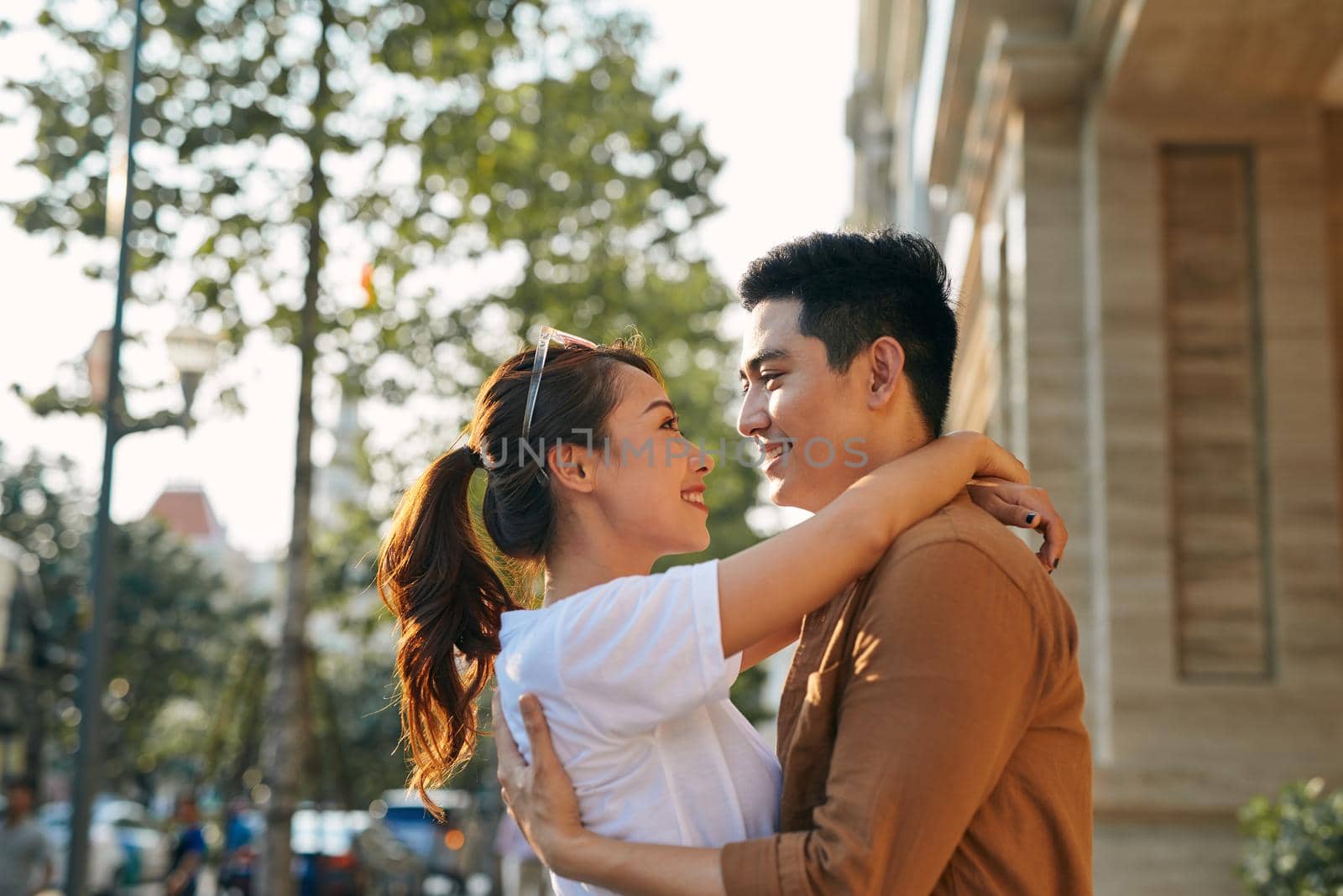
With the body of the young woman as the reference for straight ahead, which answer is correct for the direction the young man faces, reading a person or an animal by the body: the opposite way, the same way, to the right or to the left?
the opposite way

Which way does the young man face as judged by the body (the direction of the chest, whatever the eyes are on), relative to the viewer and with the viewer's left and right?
facing to the left of the viewer

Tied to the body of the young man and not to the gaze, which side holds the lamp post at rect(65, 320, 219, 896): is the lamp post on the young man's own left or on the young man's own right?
on the young man's own right

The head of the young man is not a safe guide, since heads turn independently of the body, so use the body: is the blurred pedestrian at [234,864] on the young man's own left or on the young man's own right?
on the young man's own right

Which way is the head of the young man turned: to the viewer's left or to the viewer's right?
to the viewer's left

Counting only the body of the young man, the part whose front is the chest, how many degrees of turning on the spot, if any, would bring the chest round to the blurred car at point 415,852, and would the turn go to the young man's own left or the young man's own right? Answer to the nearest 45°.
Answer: approximately 90° to the young man's own right

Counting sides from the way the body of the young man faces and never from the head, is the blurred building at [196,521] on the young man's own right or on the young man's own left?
on the young man's own right

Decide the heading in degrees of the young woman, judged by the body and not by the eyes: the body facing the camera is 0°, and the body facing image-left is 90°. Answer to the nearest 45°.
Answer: approximately 270°

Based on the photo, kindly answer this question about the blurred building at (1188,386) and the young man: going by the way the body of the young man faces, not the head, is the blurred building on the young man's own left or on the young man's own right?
on the young man's own right

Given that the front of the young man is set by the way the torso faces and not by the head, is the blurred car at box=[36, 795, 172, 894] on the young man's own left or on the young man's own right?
on the young man's own right

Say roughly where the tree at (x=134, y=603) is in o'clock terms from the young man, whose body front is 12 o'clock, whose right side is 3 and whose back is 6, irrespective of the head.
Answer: The tree is roughly at 2 o'clock from the young man.

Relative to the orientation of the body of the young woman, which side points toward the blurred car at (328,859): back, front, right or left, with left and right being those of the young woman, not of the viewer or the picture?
left
